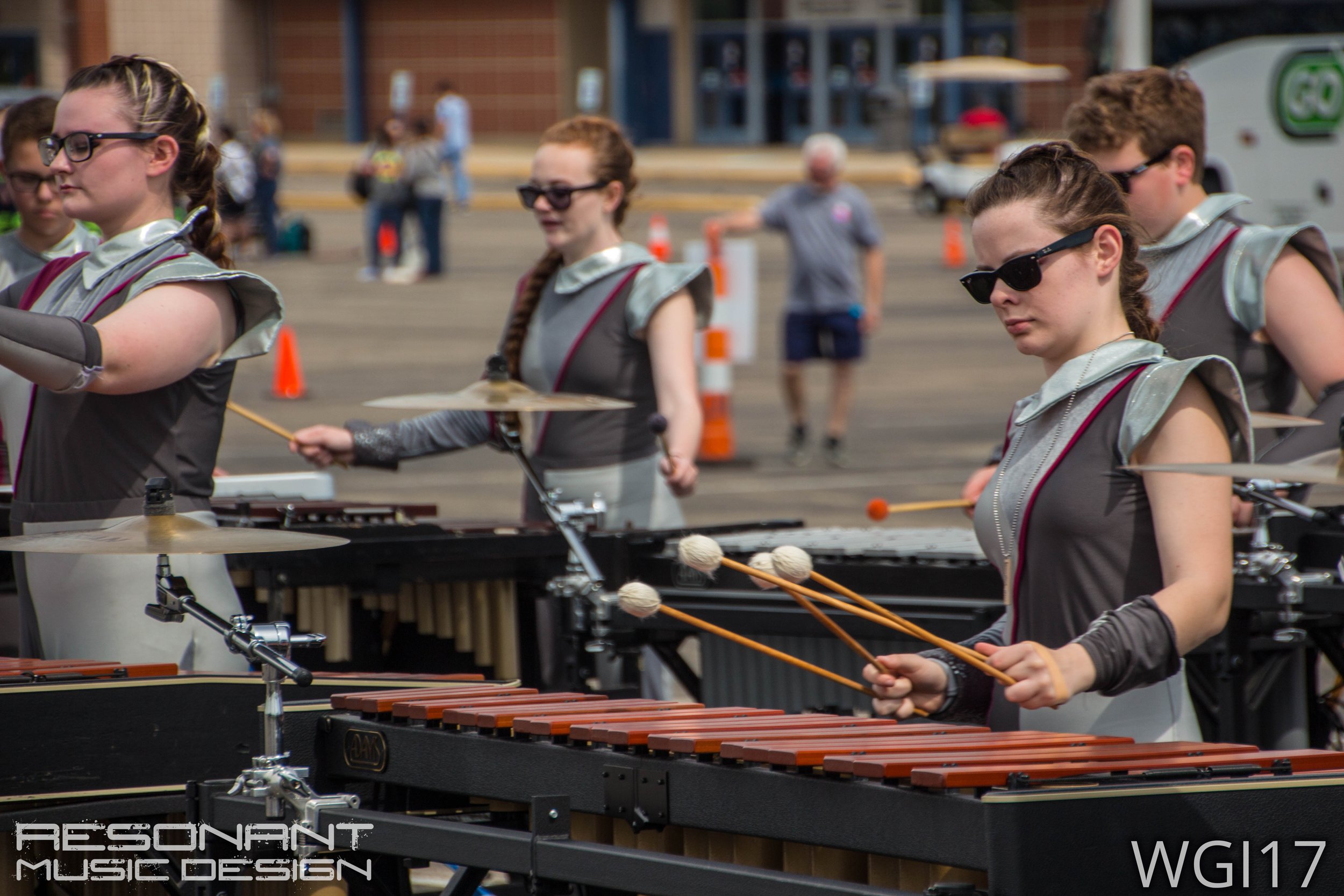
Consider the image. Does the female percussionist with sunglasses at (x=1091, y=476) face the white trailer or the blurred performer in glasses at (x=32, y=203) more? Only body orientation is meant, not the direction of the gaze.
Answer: the blurred performer in glasses

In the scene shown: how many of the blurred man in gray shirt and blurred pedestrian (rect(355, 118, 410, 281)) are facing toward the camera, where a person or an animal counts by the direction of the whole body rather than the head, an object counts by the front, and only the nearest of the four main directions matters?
2

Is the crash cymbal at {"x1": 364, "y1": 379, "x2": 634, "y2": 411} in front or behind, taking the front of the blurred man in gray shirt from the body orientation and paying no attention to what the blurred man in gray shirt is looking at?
in front

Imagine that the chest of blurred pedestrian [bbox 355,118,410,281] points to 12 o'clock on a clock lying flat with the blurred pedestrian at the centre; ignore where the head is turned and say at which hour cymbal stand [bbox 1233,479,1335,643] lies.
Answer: The cymbal stand is roughly at 12 o'clock from the blurred pedestrian.

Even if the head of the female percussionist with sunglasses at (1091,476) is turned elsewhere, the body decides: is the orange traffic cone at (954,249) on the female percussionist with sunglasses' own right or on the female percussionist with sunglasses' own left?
on the female percussionist with sunglasses' own right
